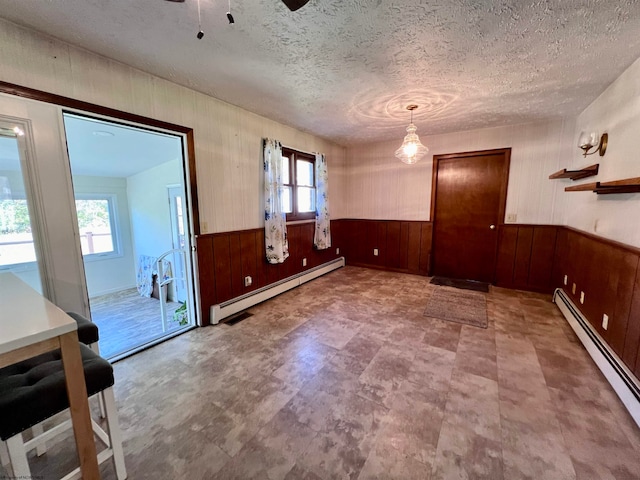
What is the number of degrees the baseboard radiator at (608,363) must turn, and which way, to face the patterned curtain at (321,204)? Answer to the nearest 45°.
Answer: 0° — it already faces it

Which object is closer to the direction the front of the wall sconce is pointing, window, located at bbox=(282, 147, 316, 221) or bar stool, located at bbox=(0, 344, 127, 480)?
the window

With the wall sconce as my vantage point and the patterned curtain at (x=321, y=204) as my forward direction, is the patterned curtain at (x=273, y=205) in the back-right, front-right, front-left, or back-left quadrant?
front-left

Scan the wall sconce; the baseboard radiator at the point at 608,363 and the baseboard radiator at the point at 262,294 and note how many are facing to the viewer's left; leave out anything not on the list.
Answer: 2

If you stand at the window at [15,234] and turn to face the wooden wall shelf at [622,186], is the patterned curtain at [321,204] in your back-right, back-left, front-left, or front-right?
front-left

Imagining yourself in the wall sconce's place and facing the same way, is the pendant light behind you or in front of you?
in front

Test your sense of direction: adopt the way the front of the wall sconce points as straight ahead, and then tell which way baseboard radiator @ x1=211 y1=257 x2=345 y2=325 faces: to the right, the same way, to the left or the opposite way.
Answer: the opposite way

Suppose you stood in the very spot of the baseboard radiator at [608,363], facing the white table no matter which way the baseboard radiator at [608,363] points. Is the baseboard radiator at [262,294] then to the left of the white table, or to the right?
right

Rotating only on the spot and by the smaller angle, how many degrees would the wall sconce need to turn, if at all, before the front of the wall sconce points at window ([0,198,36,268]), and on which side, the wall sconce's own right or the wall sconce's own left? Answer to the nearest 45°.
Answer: approximately 45° to the wall sconce's own left

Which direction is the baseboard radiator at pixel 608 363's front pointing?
to the viewer's left

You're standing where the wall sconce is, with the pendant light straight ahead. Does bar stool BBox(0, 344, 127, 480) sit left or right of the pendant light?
left

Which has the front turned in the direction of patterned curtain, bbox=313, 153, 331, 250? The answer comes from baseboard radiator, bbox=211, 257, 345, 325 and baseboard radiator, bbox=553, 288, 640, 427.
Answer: baseboard radiator, bbox=553, 288, 640, 427

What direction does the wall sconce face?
to the viewer's left

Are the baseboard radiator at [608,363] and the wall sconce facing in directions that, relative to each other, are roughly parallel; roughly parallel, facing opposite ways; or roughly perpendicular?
roughly parallel

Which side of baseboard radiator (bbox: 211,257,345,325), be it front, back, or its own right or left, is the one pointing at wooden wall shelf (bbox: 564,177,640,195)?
front

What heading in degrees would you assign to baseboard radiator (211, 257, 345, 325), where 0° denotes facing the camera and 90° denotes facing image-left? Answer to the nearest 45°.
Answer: approximately 315°
